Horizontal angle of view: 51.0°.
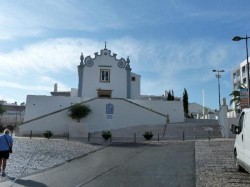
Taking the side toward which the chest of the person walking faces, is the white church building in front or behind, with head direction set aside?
in front

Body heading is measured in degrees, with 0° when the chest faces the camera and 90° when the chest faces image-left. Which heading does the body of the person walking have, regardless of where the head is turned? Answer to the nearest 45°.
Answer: approximately 180°

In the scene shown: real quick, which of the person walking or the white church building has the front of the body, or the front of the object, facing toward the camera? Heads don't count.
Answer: the white church building

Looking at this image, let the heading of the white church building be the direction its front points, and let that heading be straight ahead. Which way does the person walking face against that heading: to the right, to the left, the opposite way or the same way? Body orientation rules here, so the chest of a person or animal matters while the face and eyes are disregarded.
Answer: the opposite way

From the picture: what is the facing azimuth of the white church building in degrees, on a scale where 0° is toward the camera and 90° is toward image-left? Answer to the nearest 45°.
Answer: approximately 0°

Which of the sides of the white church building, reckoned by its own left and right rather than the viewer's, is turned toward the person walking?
front
